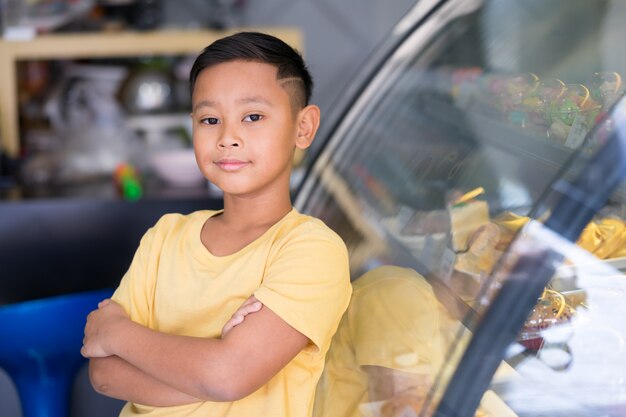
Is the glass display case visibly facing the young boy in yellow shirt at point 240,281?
yes

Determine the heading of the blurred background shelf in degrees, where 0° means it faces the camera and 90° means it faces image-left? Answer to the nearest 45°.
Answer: approximately 0°

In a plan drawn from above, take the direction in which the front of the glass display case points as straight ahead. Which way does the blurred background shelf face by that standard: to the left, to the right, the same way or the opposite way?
to the left

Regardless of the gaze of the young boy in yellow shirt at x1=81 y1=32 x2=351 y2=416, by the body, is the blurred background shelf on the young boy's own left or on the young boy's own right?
on the young boy's own right
